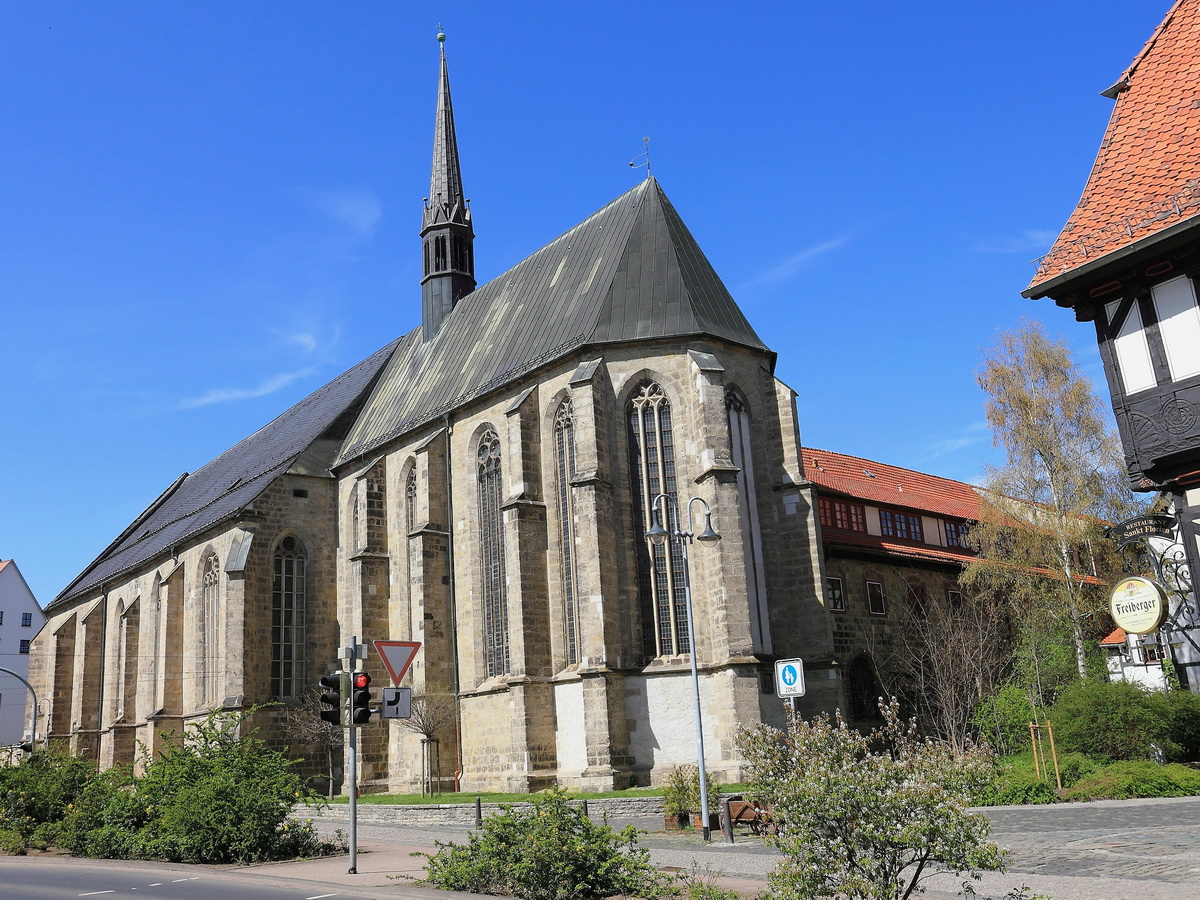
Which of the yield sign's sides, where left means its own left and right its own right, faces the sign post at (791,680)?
left

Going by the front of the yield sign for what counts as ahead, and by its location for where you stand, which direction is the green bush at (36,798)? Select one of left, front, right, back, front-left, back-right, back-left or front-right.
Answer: back-right

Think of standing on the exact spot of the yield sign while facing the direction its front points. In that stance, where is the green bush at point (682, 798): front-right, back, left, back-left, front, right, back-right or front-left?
back-left

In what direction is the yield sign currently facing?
toward the camera

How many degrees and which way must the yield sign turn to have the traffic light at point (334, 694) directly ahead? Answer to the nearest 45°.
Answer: approximately 135° to its right

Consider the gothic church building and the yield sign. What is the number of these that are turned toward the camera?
1

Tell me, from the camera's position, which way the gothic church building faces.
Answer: facing away from the viewer and to the left of the viewer

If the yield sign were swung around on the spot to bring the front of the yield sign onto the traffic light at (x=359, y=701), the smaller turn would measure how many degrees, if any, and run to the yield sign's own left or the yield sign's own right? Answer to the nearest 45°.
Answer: approximately 135° to the yield sign's own right

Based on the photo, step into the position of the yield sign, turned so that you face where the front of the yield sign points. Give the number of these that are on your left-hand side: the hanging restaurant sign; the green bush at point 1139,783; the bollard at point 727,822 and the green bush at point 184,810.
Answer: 3

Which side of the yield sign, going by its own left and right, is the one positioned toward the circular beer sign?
left
